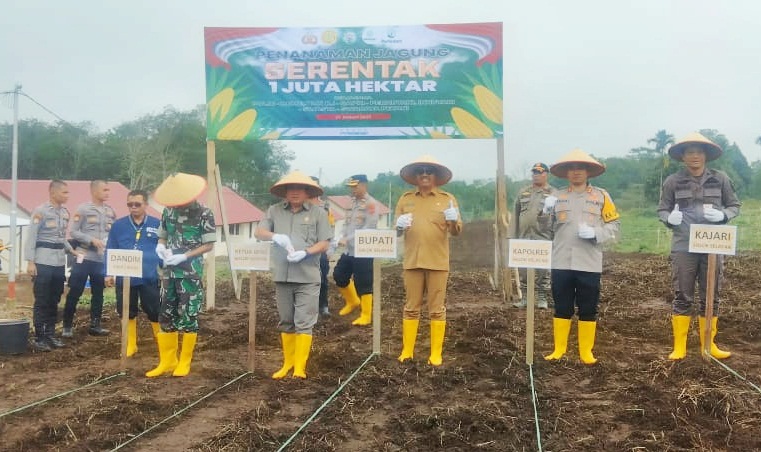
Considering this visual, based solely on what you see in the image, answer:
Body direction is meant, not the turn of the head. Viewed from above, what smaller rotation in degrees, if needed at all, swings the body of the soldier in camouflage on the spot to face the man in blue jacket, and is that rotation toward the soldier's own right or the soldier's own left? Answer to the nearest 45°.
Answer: approximately 90° to the soldier's own right

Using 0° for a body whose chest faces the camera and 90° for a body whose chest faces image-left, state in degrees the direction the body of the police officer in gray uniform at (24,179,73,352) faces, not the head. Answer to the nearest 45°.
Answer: approximately 315°

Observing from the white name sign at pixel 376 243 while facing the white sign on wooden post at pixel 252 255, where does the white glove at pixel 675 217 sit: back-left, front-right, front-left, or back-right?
back-left

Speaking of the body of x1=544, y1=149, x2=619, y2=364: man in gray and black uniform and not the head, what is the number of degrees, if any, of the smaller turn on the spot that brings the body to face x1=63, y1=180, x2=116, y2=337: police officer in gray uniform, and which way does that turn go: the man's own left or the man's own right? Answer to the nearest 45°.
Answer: approximately 90° to the man's own right

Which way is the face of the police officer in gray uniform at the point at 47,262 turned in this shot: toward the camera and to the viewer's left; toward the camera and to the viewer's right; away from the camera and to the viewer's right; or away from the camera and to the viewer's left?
toward the camera and to the viewer's right

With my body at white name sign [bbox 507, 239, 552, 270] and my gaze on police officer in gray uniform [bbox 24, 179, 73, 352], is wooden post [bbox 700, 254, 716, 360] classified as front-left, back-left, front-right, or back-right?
back-right

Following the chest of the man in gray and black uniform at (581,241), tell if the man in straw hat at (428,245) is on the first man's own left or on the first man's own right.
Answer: on the first man's own right
